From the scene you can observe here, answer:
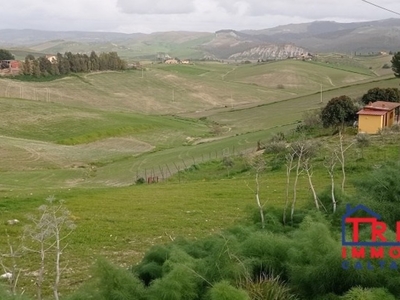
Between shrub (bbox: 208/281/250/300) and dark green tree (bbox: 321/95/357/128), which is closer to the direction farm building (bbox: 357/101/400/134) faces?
the shrub

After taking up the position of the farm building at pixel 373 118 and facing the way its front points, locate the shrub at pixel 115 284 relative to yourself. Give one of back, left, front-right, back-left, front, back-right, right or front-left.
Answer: front-right

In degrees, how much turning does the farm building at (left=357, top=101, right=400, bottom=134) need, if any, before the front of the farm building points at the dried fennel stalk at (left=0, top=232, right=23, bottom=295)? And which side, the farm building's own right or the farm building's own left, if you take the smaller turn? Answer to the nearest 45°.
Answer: approximately 45° to the farm building's own right
